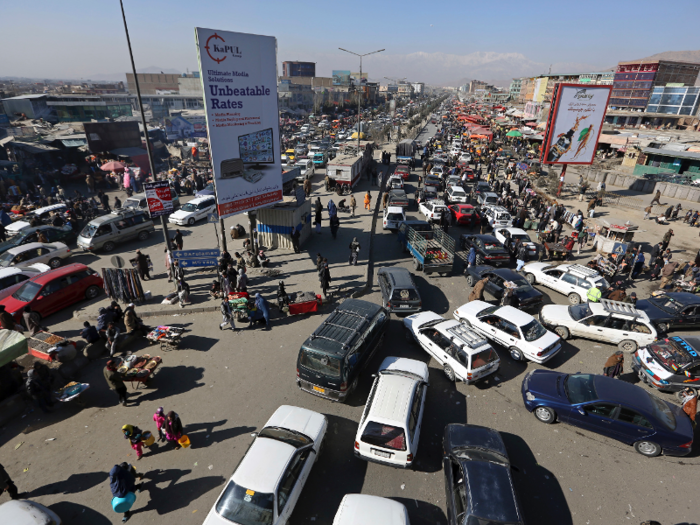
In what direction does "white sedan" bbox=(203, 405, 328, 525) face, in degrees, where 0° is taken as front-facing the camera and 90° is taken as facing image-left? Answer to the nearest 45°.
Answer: approximately 225°

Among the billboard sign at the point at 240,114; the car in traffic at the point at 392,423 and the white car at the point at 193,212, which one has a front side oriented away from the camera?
the car in traffic at the point at 392,423

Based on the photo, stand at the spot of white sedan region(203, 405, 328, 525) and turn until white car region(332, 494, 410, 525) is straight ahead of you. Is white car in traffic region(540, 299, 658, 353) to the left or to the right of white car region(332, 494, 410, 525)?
left

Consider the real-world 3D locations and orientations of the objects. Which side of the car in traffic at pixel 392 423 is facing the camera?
back

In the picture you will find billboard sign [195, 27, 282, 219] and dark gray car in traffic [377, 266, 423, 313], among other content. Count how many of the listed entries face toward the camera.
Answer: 1

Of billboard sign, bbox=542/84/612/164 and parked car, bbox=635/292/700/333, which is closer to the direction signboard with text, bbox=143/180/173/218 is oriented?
the parked car

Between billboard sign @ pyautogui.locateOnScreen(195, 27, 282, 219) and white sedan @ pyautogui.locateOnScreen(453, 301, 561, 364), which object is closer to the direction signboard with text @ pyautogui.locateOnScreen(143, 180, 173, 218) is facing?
the white sedan

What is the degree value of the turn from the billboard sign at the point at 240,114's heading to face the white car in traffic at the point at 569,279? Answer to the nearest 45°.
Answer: approximately 90° to its left

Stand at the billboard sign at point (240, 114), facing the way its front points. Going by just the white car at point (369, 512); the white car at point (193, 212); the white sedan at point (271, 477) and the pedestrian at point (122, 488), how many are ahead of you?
3
